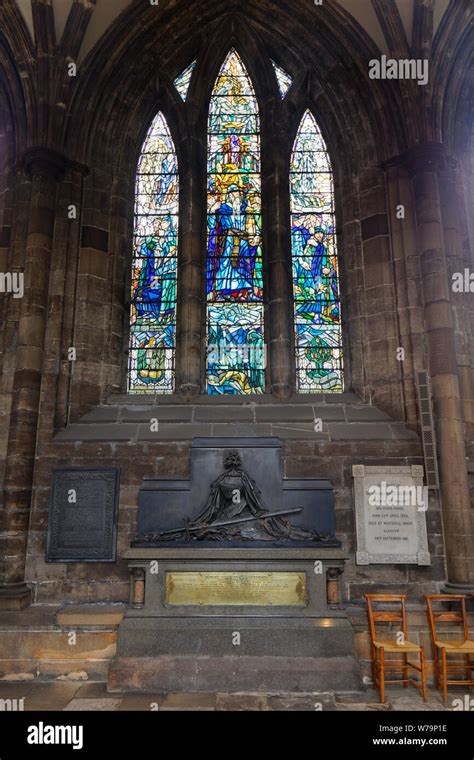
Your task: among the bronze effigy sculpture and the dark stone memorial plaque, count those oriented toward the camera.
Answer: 2

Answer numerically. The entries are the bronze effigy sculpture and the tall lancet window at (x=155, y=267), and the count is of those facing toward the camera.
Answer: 2

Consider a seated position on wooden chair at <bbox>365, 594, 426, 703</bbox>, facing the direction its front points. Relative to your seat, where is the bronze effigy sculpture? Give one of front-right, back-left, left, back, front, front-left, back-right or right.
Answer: right

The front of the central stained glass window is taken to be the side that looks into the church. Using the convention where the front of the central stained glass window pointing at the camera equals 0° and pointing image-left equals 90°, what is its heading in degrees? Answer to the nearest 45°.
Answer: approximately 0°

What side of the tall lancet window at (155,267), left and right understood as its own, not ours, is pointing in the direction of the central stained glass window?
left

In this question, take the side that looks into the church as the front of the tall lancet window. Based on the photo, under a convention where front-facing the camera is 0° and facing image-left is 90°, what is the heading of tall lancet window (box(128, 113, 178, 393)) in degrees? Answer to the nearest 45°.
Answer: approximately 0°

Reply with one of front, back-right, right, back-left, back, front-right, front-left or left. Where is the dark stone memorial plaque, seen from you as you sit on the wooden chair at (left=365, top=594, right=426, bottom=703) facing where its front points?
right
